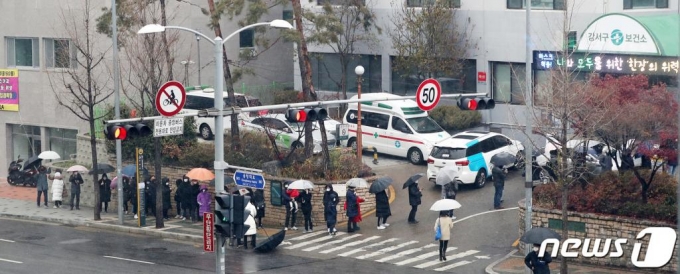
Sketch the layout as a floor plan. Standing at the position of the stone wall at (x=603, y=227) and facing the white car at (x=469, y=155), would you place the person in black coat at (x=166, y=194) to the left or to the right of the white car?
left

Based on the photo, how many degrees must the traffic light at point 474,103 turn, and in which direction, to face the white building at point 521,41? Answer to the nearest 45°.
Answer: approximately 180°

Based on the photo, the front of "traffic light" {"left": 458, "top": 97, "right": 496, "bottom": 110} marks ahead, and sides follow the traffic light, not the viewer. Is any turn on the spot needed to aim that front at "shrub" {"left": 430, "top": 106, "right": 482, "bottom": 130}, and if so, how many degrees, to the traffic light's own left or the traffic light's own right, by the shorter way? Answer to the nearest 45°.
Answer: approximately 180°

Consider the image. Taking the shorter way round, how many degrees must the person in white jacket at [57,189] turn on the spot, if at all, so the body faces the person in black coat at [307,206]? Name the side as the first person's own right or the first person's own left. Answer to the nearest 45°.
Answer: approximately 45° to the first person's own left

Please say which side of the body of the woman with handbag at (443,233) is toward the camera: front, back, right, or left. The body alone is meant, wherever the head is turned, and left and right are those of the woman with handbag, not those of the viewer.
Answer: back

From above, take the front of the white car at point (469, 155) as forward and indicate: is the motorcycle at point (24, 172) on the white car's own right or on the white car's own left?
on the white car's own left

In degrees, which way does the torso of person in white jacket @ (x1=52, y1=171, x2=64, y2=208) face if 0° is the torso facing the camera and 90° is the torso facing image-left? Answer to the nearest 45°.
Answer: approximately 0°

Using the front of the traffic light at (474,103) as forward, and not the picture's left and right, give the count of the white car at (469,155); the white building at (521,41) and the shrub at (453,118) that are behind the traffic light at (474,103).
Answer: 3
